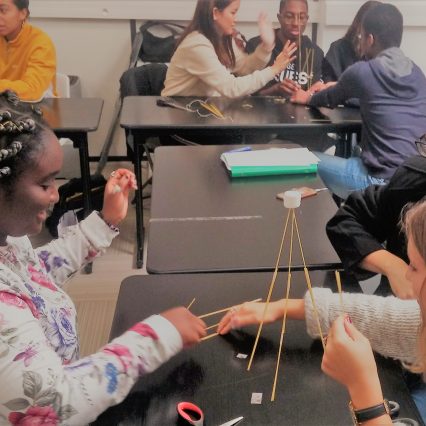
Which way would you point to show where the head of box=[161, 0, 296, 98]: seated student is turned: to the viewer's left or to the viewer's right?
to the viewer's right

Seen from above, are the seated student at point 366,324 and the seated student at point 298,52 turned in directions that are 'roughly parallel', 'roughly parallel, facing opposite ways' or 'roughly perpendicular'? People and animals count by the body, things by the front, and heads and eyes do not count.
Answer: roughly perpendicular

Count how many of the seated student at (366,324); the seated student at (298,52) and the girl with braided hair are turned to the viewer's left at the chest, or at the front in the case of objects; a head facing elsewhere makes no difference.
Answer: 1

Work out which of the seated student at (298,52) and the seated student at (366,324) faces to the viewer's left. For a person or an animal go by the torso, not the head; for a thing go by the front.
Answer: the seated student at (366,324)

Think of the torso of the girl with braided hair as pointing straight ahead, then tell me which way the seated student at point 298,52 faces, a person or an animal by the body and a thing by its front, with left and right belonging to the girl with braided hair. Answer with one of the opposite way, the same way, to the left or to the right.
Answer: to the right

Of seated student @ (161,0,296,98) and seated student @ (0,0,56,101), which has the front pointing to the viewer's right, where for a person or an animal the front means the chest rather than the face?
seated student @ (161,0,296,98)

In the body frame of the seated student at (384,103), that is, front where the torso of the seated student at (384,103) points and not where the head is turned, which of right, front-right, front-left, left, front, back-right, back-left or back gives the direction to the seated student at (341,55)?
front-right

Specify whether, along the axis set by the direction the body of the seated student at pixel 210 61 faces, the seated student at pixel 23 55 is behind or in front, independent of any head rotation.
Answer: behind

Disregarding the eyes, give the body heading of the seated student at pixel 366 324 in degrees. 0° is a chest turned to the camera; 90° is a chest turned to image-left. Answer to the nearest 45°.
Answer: approximately 90°

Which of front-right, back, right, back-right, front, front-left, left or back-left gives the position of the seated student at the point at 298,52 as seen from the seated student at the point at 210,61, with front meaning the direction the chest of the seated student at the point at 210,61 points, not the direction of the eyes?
front-left

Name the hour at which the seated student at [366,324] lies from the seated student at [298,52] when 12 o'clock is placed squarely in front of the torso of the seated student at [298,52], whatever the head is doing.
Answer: the seated student at [366,324] is roughly at 12 o'clock from the seated student at [298,52].

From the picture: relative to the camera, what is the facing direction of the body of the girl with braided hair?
to the viewer's right

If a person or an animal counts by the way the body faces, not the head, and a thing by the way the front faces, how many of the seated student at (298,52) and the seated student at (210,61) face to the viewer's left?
0
